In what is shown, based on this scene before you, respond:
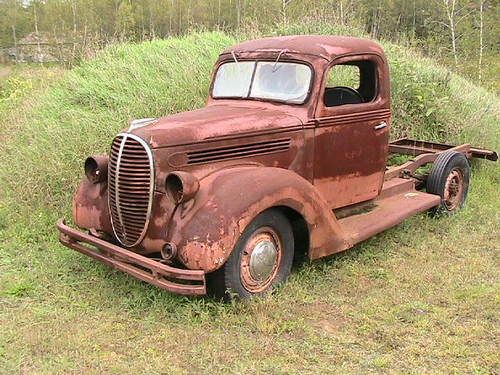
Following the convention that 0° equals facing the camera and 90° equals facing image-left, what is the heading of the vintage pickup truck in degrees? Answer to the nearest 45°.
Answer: approximately 45°
